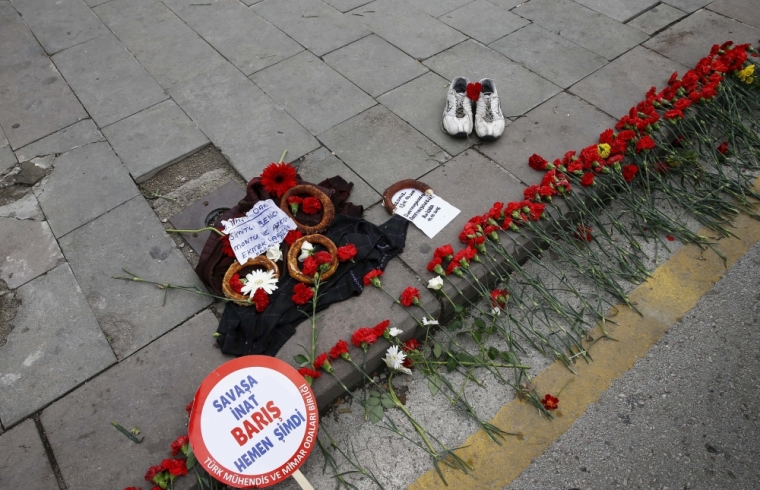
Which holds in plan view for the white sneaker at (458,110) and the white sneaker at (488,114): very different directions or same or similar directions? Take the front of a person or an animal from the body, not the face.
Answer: same or similar directions

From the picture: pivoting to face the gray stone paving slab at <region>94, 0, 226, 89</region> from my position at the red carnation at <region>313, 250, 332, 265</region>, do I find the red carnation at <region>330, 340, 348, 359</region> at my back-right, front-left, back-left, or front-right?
back-left

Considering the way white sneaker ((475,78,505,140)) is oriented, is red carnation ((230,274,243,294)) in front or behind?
in front

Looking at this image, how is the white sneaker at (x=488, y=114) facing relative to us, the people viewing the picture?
facing the viewer

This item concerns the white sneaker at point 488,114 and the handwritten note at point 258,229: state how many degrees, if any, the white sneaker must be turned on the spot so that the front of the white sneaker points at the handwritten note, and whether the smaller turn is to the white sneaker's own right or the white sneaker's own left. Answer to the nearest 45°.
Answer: approximately 45° to the white sneaker's own right

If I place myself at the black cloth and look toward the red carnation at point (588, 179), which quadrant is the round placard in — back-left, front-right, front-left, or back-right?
back-right

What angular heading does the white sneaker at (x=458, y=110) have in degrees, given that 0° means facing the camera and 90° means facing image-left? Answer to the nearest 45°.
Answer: approximately 0°

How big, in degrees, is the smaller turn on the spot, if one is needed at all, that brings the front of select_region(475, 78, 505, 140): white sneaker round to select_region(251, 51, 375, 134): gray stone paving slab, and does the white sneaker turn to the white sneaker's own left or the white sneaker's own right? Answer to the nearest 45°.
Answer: approximately 90° to the white sneaker's own right

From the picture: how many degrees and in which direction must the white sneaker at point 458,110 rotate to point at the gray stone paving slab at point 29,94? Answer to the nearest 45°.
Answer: approximately 90° to its right

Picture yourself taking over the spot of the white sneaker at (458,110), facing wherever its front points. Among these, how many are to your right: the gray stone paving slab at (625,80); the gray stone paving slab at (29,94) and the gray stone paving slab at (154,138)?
2

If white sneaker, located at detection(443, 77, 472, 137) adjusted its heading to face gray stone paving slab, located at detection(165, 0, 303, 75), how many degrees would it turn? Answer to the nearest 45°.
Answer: approximately 135° to its right

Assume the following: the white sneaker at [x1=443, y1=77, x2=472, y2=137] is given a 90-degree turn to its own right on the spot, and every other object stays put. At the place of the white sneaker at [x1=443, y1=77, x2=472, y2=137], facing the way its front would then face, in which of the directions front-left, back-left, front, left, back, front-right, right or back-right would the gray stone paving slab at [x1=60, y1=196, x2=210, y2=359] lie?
front-left

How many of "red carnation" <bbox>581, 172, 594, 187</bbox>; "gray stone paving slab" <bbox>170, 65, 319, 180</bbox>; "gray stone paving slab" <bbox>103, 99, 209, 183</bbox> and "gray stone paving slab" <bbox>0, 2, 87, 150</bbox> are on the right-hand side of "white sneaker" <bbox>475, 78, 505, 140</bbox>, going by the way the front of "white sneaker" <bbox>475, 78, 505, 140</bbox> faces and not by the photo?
3

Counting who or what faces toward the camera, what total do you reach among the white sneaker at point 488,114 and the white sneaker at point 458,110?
2

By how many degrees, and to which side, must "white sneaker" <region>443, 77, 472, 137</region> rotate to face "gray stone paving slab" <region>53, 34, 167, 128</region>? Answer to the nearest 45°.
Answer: approximately 90° to its right
